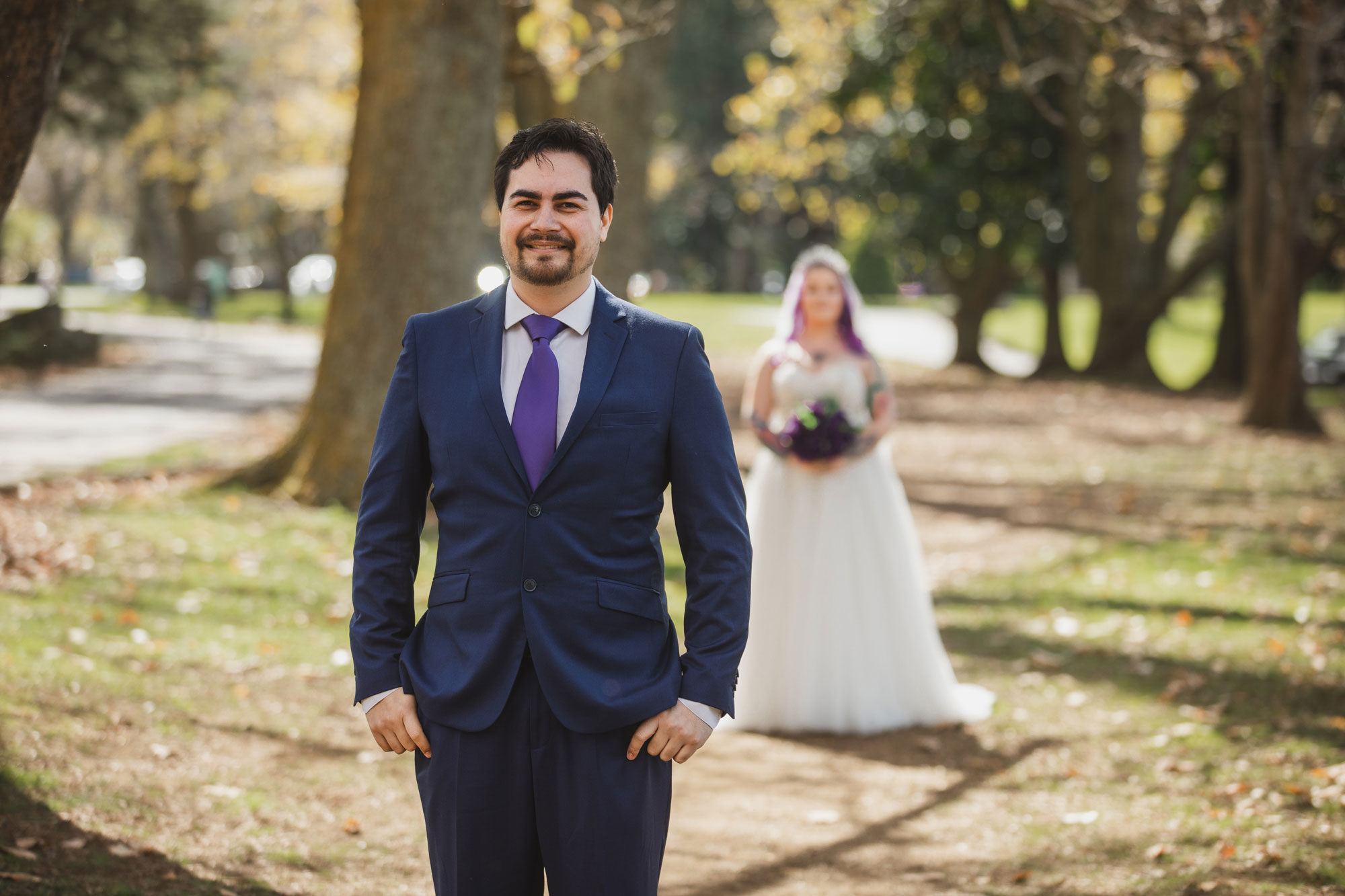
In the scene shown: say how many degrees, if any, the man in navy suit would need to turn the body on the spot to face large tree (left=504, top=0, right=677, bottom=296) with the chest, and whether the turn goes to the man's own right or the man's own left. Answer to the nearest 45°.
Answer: approximately 180°

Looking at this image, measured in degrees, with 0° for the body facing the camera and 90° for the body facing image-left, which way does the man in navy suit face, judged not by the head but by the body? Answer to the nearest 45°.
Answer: approximately 0°

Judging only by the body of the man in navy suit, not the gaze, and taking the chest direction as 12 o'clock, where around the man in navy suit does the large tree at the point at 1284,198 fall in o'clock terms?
The large tree is roughly at 7 o'clock from the man in navy suit.

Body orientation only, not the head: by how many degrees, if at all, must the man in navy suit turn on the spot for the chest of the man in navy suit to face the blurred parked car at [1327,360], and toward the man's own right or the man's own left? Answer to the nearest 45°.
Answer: approximately 135° to the man's own left

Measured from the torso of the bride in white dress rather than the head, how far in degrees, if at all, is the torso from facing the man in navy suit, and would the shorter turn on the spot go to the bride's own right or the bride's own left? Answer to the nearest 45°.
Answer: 0° — they already face them

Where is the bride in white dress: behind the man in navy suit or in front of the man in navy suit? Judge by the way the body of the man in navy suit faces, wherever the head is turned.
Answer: behind

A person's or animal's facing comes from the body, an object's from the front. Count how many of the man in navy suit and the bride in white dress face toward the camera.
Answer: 2

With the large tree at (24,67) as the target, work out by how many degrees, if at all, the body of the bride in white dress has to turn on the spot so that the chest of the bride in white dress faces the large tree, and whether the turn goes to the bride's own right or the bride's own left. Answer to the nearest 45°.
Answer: approximately 45° to the bride's own right

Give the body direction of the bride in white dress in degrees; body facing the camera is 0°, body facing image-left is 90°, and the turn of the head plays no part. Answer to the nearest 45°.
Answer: approximately 0°
